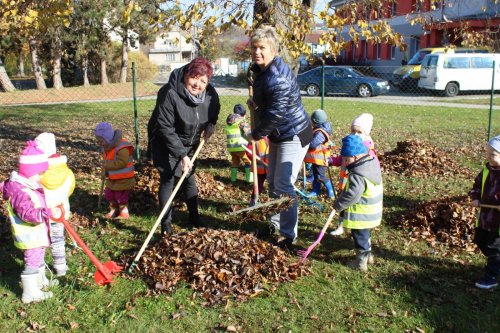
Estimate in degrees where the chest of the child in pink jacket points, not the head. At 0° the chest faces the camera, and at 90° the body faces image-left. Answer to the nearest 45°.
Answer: approximately 270°

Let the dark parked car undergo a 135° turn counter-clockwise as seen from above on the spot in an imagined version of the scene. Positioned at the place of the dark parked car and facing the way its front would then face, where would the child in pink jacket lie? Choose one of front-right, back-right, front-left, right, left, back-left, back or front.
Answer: back-left

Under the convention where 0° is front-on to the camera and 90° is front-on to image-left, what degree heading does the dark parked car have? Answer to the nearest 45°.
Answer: approximately 270°

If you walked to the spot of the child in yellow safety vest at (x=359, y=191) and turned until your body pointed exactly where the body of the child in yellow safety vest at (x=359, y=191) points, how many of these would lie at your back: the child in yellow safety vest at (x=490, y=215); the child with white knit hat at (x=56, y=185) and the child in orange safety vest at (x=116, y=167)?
1

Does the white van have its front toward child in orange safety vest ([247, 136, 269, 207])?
no

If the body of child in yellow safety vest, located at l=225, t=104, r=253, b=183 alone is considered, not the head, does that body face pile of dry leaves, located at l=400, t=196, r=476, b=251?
no

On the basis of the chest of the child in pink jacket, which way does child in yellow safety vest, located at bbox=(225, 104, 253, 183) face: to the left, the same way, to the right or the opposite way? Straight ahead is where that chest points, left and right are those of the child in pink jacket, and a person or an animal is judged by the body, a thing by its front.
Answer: the same way

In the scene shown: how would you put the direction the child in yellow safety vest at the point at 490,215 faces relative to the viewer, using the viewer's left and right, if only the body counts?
facing the viewer and to the left of the viewer

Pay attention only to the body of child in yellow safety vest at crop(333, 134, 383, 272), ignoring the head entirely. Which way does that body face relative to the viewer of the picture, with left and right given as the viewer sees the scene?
facing to the left of the viewer

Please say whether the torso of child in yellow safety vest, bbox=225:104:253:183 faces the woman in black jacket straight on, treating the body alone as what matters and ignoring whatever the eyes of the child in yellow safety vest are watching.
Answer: no

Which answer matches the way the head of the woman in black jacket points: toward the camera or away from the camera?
toward the camera

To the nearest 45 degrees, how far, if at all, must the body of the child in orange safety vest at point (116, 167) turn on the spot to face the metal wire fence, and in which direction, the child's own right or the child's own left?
approximately 180°
